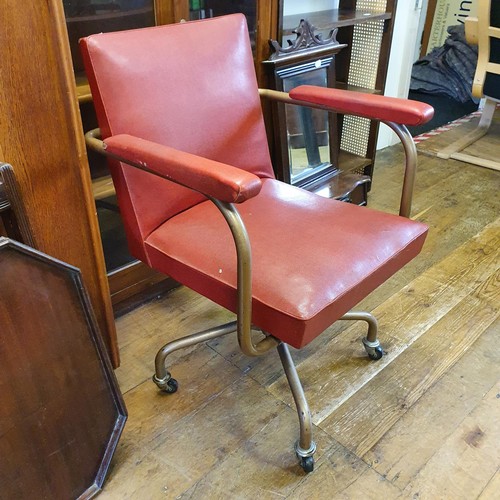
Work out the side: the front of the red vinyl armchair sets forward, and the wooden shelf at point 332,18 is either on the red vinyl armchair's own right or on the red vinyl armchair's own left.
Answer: on the red vinyl armchair's own left

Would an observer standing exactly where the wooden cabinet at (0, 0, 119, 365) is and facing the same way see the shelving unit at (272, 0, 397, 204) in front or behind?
in front

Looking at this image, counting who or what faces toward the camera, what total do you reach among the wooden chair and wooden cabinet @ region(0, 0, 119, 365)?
0

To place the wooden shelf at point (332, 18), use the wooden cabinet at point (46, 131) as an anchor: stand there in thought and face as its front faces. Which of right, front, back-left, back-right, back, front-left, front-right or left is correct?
front-left

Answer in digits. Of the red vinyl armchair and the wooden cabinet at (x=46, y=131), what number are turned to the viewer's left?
0

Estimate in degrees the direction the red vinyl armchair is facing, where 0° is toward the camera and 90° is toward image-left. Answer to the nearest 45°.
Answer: approximately 315°

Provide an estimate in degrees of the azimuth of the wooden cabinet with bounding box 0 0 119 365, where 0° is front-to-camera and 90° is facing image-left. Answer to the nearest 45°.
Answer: approximately 270°
